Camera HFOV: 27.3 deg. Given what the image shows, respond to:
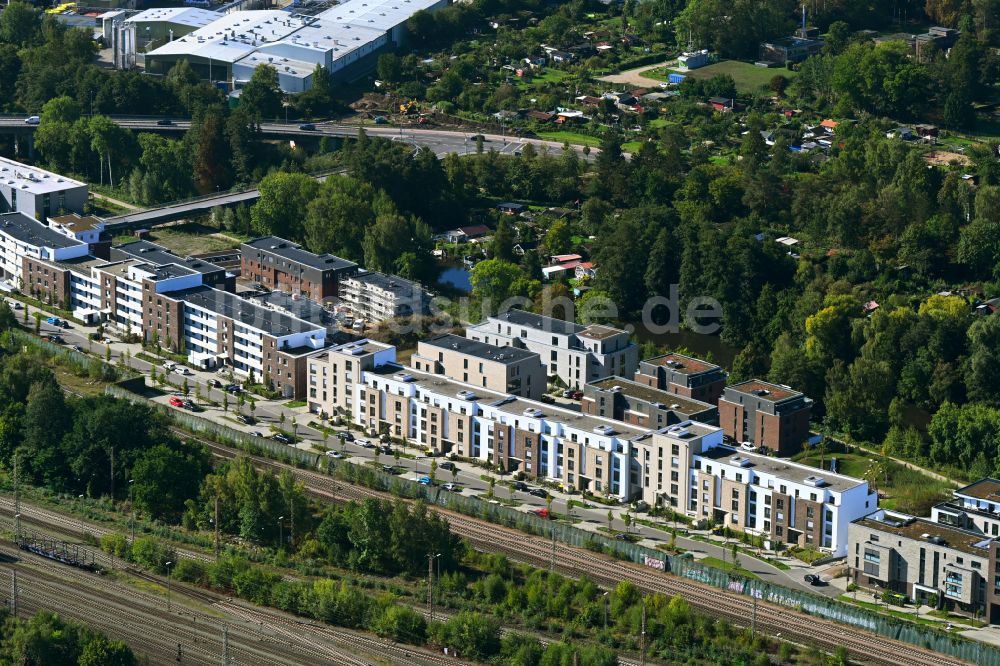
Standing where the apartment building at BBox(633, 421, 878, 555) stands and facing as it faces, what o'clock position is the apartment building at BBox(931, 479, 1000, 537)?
the apartment building at BBox(931, 479, 1000, 537) is roughly at 8 o'clock from the apartment building at BBox(633, 421, 878, 555).

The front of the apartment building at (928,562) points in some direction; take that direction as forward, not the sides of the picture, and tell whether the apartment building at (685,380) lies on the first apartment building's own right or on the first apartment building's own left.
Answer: on the first apartment building's own right

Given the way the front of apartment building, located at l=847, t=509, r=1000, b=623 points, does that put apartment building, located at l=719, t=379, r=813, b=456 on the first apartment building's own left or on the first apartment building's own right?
on the first apartment building's own right

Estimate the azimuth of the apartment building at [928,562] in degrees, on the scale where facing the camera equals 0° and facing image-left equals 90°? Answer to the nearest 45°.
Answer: approximately 45°

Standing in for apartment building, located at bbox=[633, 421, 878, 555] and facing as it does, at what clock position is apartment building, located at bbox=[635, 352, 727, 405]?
apartment building, located at bbox=[635, 352, 727, 405] is roughly at 4 o'clock from apartment building, located at bbox=[633, 421, 878, 555].

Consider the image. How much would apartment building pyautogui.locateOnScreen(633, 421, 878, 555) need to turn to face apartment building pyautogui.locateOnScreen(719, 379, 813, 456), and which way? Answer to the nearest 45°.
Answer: approximately 135° to its right
